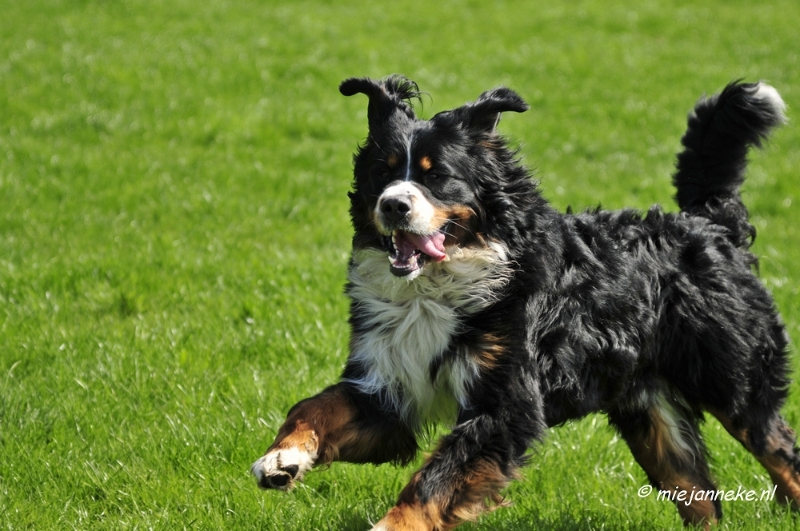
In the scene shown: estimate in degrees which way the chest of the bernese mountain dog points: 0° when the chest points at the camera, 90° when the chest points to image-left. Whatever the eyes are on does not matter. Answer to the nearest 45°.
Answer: approximately 45°
